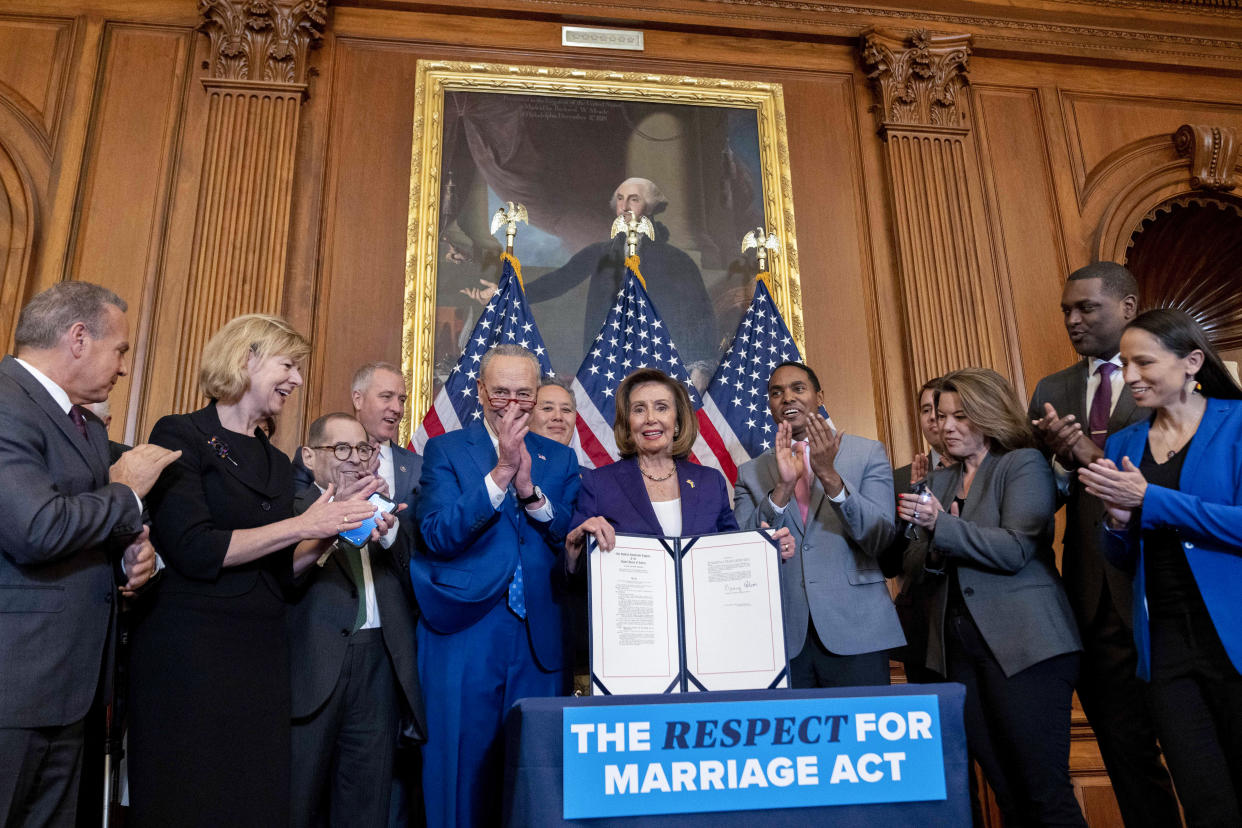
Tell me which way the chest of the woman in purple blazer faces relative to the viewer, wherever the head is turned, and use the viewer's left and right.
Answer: facing the viewer

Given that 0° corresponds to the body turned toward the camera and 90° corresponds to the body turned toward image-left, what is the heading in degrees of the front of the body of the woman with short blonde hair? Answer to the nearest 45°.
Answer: approximately 315°

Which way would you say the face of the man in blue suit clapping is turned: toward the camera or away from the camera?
toward the camera

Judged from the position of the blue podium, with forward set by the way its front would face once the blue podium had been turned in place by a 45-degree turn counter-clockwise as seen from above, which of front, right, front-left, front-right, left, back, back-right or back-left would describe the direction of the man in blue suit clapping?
back

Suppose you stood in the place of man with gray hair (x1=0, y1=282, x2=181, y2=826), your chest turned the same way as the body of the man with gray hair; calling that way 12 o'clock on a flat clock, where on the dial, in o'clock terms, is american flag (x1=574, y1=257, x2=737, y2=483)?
The american flag is roughly at 11 o'clock from the man with gray hair.

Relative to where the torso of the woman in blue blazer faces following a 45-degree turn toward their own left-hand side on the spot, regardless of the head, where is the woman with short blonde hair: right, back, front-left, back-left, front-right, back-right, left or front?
front-right

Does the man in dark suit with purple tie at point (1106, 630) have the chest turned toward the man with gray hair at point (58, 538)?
yes

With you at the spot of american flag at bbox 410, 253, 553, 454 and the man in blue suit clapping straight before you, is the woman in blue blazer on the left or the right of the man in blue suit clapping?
left

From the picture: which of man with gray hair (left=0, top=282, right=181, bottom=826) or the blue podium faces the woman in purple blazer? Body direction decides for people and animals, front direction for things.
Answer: the man with gray hair

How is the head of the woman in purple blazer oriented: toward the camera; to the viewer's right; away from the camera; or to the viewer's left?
toward the camera

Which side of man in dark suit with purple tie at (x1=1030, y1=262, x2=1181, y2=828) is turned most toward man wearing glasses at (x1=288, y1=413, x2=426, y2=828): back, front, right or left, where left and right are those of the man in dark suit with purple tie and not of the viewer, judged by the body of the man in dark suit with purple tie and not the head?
front

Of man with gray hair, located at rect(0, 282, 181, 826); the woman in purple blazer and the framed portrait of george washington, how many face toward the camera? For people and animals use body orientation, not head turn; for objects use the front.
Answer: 2

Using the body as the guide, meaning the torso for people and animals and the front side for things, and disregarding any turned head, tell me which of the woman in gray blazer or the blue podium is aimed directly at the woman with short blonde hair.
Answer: the woman in gray blazer

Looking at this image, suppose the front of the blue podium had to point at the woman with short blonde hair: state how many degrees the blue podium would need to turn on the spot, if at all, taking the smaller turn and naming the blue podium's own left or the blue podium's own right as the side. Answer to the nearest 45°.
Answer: approximately 90° to the blue podium's own right

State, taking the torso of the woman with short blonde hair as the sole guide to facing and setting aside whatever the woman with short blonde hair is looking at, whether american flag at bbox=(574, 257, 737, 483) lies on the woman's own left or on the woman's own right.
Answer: on the woman's own left

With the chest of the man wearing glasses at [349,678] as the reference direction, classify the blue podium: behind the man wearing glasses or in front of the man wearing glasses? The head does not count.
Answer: in front
